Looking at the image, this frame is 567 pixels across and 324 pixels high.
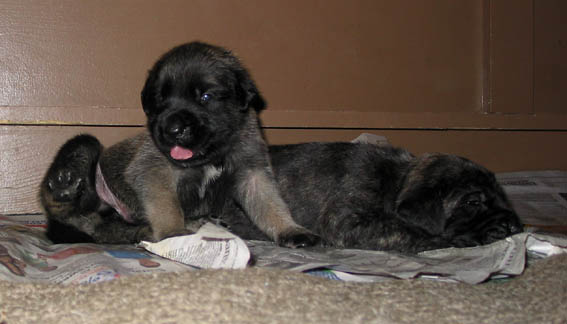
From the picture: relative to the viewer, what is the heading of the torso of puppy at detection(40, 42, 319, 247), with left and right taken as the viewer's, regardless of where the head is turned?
facing the viewer and to the right of the viewer

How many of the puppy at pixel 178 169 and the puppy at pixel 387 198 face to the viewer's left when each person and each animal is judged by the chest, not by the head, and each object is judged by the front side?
0

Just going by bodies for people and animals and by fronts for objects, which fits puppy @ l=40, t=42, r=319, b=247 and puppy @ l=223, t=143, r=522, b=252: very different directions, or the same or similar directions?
same or similar directions

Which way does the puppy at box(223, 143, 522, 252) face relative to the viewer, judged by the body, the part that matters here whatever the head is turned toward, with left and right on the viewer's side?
facing to the right of the viewer

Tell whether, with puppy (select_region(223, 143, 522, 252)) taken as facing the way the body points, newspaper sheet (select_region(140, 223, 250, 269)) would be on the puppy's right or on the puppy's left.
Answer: on the puppy's right
